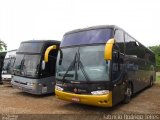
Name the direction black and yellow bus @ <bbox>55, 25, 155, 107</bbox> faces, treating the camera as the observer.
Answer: facing the viewer and to the left of the viewer

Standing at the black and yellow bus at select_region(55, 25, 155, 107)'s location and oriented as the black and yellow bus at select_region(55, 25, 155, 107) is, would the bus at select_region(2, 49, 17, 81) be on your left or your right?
on your right

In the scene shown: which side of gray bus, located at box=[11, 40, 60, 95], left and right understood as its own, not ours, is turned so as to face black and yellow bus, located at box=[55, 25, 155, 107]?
left

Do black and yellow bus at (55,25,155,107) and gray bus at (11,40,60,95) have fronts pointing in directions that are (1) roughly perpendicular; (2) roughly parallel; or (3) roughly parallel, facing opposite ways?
roughly parallel

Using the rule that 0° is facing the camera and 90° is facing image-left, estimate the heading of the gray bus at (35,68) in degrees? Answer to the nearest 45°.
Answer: approximately 45°

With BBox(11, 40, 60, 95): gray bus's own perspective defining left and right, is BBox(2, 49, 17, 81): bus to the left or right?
on its right

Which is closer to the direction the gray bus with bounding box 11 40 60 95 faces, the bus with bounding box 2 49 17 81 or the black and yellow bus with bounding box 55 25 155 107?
the black and yellow bus

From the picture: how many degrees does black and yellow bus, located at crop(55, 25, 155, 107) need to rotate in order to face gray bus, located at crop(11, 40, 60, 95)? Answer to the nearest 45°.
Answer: approximately 90° to its right

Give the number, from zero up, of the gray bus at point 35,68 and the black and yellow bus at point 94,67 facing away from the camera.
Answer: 0
